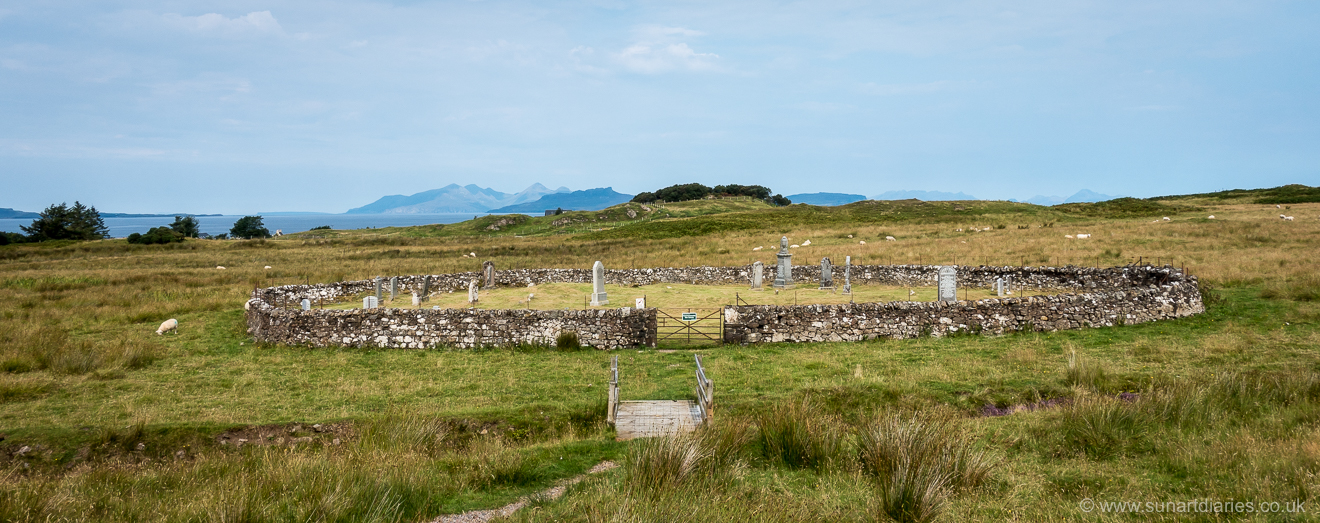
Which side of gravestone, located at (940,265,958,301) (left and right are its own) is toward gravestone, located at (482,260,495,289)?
right

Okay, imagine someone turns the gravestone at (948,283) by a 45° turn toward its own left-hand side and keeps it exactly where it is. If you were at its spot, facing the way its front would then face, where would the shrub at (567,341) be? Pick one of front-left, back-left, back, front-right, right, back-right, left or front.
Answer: right

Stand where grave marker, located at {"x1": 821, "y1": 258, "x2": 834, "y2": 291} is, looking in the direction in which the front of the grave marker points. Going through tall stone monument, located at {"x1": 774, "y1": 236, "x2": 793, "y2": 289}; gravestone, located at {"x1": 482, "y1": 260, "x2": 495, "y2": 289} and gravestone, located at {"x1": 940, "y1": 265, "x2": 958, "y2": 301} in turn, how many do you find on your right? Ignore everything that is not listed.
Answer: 2

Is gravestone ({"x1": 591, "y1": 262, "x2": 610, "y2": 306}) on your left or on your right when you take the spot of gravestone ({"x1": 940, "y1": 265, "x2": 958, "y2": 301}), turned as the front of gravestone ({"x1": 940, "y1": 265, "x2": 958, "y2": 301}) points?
on your right

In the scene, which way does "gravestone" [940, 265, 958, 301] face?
toward the camera

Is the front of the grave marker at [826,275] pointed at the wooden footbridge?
yes

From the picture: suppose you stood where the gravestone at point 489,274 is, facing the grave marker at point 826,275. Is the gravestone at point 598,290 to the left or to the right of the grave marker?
right

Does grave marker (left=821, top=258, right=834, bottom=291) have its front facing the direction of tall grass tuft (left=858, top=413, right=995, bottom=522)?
yes

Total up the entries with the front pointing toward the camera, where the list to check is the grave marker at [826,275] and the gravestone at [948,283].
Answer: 2

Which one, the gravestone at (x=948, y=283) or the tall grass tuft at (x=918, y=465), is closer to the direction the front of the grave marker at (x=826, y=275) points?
the tall grass tuft

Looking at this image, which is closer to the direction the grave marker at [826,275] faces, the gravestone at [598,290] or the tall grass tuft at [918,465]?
the tall grass tuft

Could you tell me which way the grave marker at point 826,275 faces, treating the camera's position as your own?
facing the viewer

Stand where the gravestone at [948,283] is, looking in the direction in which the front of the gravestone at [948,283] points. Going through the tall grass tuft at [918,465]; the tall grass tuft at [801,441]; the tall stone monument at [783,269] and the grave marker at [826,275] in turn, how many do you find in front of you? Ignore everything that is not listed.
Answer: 2

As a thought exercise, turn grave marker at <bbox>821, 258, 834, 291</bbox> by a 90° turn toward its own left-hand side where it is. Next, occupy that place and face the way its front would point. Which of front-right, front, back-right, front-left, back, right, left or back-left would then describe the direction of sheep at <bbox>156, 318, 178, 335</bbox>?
back-right

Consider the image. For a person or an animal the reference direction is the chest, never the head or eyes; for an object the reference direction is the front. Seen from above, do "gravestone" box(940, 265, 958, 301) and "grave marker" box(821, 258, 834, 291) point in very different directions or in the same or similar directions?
same or similar directions

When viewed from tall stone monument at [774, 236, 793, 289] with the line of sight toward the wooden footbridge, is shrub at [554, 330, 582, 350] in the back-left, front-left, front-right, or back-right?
front-right

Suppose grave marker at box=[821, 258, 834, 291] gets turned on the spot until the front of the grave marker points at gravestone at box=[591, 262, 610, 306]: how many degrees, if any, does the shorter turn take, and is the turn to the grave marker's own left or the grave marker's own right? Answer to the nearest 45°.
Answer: approximately 45° to the grave marker's own right
